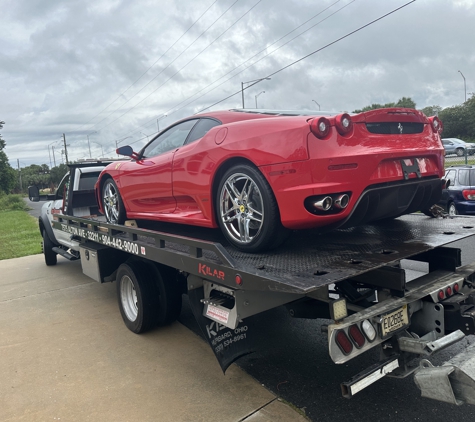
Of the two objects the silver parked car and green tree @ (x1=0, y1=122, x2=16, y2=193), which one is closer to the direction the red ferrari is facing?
the green tree

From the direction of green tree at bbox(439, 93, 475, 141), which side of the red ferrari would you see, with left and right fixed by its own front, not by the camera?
right

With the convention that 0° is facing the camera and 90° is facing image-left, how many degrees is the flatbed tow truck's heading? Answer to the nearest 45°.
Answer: approximately 135°

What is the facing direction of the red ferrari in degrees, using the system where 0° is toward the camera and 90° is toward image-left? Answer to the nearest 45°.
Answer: approximately 135°

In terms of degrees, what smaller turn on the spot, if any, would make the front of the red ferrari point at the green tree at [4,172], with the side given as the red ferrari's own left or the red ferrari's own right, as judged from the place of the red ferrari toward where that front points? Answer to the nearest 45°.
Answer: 0° — it already faces it

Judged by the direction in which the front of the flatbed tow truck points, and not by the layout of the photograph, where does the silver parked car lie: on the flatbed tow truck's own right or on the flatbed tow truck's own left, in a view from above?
on the flatbed tow truck's own right

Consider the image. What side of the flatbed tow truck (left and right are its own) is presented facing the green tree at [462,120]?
right
